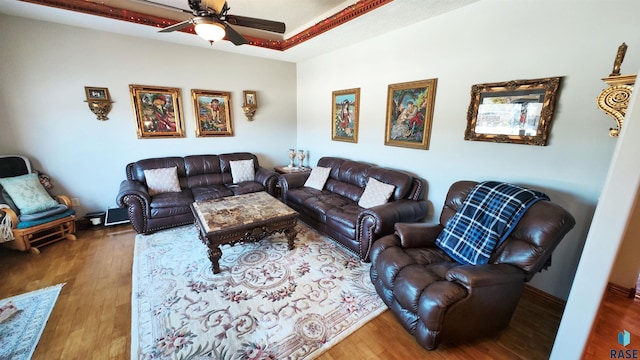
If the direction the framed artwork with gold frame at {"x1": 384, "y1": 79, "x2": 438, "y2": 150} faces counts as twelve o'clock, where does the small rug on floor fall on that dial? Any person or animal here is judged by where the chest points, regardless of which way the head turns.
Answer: The small rug on floor is roughly at 12 o'clock from the framed artwork with gold frame.

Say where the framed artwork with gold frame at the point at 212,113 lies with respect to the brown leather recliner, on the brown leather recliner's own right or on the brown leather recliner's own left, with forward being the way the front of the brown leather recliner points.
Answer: on the brown leather recliner's own right

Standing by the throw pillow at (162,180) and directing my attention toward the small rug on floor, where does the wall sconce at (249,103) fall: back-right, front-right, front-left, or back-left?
back-left

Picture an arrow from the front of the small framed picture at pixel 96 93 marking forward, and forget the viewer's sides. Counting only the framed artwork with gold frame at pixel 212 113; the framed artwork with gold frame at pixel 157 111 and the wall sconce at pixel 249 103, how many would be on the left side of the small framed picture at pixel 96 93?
3

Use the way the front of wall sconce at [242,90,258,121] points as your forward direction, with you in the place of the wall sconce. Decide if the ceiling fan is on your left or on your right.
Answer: on your right

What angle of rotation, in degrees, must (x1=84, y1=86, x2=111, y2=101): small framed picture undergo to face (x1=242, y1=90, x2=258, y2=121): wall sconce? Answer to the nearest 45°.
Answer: approximately 90° to its left

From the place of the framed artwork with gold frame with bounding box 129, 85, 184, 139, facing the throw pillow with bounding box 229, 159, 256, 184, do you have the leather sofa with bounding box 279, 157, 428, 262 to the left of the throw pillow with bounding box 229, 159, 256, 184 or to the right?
right

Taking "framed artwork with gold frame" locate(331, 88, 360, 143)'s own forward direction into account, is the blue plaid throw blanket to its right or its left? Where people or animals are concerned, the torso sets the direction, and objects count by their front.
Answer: on its left

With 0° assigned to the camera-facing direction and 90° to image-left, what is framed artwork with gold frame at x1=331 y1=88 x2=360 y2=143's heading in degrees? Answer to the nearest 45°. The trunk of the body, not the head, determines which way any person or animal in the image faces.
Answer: approximately 45°
